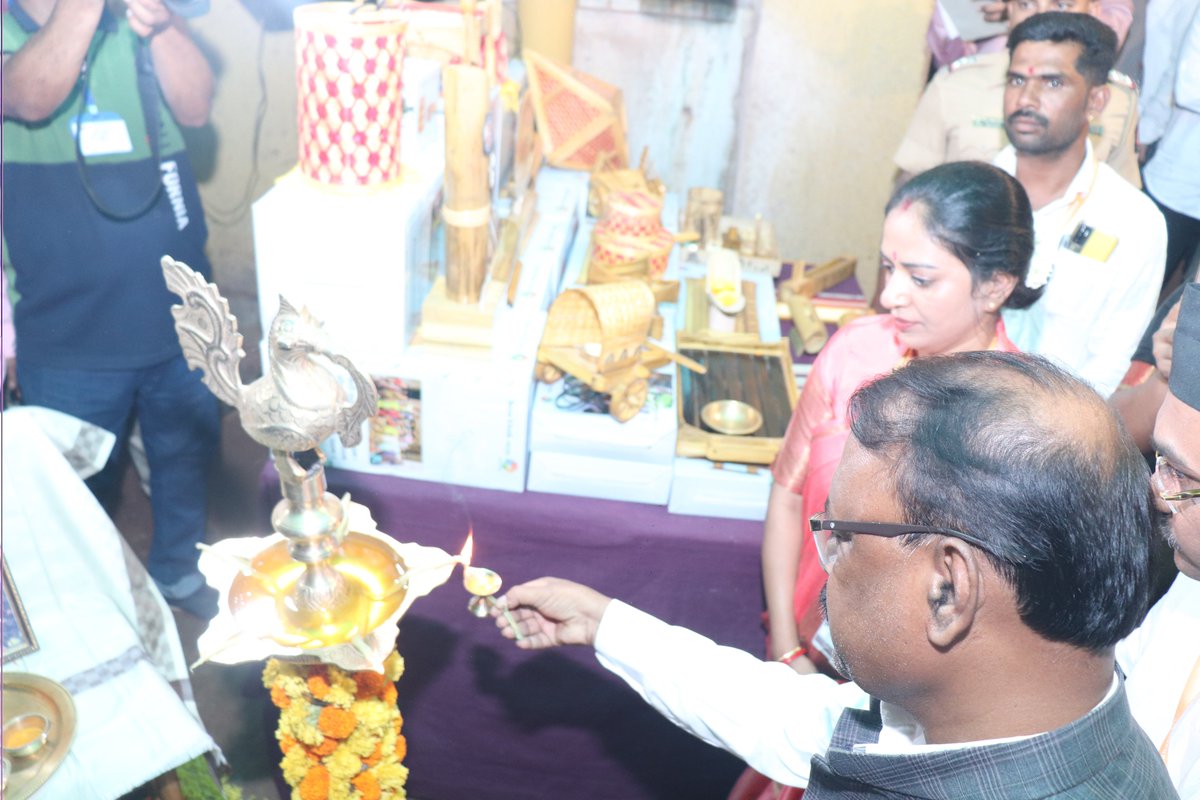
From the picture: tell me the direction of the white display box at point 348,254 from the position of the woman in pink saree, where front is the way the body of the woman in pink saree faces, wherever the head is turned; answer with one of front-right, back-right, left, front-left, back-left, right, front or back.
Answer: front-right

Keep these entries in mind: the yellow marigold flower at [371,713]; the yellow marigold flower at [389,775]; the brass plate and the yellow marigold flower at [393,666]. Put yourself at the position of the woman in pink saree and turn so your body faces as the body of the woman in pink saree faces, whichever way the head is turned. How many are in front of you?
4

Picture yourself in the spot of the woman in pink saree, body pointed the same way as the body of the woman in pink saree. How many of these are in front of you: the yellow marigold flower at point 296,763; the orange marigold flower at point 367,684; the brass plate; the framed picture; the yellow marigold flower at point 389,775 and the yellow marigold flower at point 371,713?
6

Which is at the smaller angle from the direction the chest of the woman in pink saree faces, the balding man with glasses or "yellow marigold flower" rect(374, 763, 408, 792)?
the yellow marigold flower

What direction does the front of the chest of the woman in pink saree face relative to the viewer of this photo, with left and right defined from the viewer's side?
facing the viewer and to the left of the viewer

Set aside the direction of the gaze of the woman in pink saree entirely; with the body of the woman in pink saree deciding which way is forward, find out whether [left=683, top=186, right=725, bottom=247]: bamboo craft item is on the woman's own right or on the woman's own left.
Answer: on the woman's own right

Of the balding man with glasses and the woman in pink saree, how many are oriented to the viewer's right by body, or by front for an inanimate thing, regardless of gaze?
0

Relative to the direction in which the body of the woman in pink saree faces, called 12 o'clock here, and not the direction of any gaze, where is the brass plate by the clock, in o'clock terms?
The brass plate is roughly at 12 o'clock from the woman in pink saree.

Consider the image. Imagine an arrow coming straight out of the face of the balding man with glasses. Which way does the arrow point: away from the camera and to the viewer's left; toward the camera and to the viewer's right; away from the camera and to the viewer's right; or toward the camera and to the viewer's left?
away from the camera and to the viewer's left

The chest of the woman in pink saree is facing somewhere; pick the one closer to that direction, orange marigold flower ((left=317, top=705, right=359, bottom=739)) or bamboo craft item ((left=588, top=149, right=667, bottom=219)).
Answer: the orange marigold flower

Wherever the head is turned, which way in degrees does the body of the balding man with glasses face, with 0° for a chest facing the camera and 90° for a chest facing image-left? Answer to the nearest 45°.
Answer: approximately 135°

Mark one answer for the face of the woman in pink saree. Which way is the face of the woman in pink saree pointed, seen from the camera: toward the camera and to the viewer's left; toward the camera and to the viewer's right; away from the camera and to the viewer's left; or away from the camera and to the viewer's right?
toward the camera and to the viewer's left

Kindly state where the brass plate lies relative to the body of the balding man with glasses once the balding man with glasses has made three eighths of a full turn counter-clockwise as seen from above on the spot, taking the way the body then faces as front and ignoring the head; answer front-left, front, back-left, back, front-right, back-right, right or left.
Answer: right

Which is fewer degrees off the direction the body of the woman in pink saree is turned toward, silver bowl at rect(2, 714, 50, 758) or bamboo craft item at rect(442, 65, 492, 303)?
the silver bowl

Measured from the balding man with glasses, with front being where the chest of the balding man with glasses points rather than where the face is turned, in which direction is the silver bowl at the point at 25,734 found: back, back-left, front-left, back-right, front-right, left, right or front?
front-left
